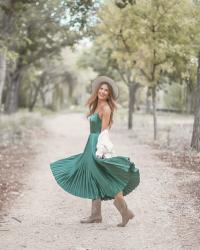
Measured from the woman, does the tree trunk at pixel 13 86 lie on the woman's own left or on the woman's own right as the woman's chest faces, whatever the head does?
on the woman's own right
